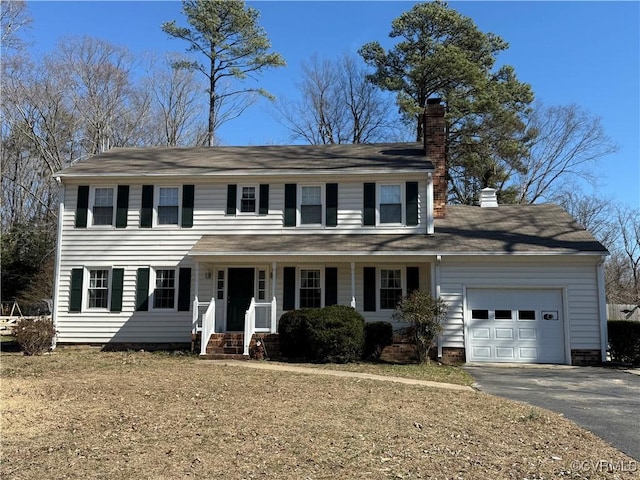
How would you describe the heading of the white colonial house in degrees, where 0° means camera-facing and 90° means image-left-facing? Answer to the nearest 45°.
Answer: approximately 0°
